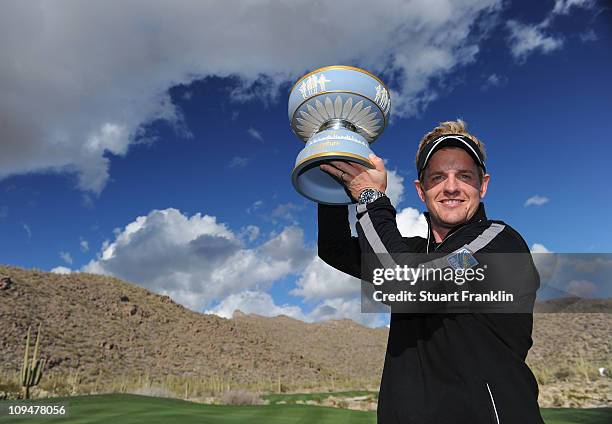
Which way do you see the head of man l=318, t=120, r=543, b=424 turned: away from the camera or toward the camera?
toward the camera

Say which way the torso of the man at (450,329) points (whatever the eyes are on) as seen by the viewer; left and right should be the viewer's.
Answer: facing the viewer and to the left of the viewer

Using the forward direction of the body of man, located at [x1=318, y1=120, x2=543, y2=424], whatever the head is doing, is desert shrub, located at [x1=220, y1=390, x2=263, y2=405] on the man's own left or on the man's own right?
on the man's own right
